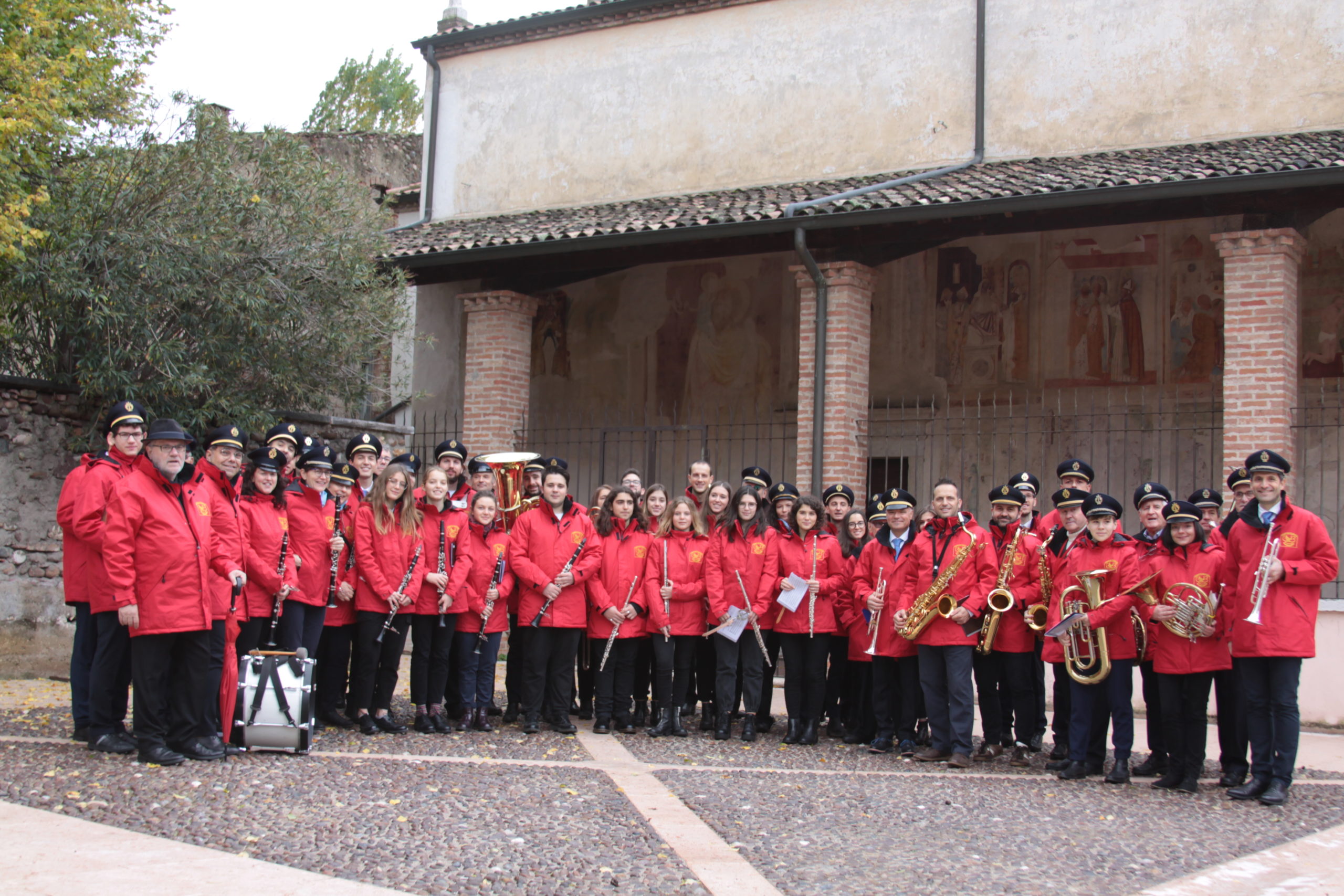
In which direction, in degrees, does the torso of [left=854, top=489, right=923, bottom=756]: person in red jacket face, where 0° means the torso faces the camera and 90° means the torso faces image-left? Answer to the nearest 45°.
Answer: approximately 0°

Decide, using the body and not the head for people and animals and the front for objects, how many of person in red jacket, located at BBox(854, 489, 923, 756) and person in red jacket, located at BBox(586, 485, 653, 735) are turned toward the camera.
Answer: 2

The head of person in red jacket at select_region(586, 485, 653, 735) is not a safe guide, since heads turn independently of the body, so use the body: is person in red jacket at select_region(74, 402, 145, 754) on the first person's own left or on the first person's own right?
on the first person's own right

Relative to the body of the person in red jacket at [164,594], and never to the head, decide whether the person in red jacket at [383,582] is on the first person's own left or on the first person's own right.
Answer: on the first person's own left

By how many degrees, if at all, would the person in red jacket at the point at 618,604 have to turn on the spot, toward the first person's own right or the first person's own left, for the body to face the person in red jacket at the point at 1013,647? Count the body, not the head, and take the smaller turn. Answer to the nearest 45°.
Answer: approximately 90° to the first person's own left

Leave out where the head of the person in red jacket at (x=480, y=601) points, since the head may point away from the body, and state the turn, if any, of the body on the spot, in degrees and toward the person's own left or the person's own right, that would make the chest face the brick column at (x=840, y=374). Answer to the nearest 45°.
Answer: approximately 135° to the person's own left

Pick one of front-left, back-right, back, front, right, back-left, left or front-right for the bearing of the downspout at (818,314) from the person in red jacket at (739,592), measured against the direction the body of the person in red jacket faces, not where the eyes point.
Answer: back
